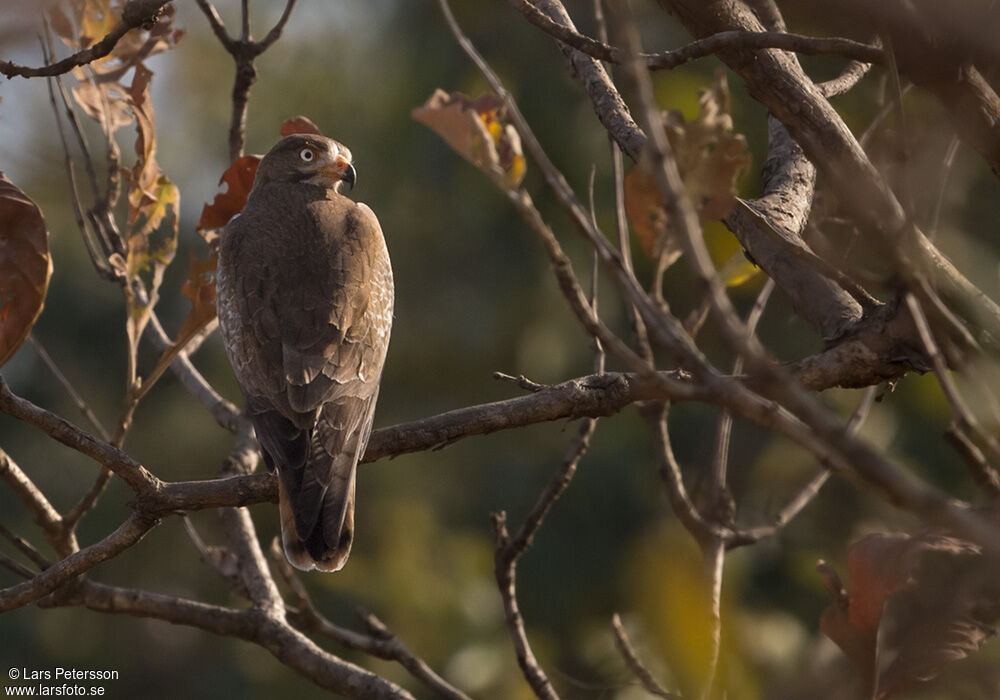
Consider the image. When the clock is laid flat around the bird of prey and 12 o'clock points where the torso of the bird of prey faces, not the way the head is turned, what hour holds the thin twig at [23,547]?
The thin twig is roughly at 8 o'clock from the bird of prey.

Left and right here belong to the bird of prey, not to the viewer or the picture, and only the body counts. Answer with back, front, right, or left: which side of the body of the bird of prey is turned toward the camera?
back

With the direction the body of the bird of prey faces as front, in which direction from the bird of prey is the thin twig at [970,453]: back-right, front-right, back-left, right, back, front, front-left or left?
back-right

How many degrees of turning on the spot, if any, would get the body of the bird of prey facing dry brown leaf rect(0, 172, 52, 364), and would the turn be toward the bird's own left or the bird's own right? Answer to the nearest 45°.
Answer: approximately 135° to the bird's own left

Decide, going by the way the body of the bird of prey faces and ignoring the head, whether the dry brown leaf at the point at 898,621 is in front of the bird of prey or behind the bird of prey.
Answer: behind
